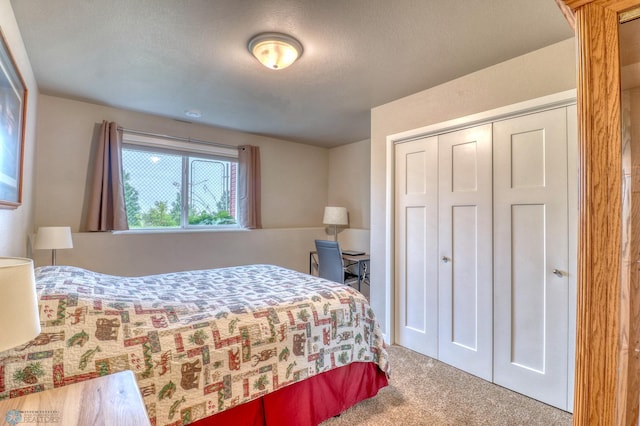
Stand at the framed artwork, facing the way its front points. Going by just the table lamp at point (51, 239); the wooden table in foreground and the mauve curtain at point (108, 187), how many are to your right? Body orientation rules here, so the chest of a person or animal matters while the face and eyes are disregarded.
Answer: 1

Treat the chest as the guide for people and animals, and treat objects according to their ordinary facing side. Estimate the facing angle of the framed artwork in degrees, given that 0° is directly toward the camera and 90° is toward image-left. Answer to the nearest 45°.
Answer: approximately 270°

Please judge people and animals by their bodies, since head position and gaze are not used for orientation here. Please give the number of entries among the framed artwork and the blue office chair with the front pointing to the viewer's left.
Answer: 0

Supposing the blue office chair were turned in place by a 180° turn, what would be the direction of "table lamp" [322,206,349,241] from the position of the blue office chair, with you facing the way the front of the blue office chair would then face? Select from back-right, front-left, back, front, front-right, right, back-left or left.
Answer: back-right

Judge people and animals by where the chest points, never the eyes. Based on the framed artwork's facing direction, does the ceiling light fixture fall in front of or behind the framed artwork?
in front

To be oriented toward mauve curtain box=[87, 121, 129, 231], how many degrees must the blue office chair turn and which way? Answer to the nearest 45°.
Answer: approximately 135° to its left

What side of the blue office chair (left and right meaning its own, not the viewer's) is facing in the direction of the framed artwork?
back

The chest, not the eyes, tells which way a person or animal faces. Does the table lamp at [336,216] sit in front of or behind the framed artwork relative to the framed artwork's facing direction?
in front

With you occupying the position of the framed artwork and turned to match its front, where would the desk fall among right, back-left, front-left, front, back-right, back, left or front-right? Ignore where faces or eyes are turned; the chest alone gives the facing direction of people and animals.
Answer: front

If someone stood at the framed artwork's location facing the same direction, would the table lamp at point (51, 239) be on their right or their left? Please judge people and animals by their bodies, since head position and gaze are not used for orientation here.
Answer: on their left

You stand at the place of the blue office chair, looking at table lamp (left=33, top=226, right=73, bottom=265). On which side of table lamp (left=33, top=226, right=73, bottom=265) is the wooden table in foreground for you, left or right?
left

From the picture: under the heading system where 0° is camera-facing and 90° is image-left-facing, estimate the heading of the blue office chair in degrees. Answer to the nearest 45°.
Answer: approximately 225°

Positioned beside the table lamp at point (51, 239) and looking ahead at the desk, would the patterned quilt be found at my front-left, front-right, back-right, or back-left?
front-right
